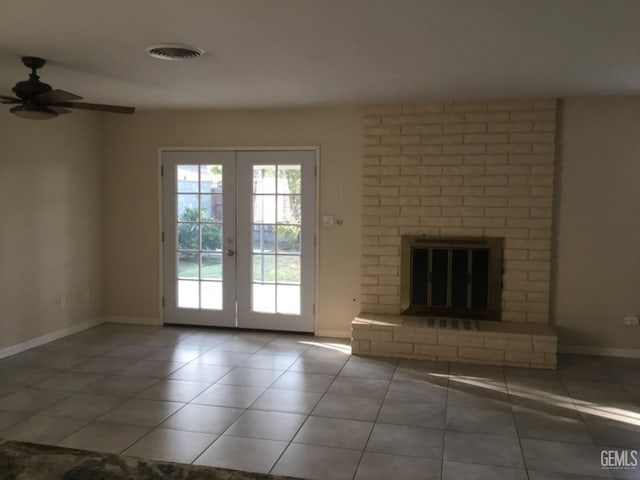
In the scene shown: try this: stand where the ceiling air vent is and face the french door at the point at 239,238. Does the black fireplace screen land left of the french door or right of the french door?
right

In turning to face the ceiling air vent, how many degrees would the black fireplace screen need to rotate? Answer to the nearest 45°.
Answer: approximately 45° to its right

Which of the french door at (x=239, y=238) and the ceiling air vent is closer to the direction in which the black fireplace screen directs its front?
the ceiling air vent

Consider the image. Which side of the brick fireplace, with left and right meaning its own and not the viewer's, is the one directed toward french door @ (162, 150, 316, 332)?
right

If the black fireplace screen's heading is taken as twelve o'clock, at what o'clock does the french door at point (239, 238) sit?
The french door is roughly at 3 o'clock from the black fireplace screen.

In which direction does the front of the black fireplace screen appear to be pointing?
toward the camera

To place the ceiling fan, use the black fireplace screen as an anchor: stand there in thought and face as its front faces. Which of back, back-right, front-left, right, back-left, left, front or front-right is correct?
front-right

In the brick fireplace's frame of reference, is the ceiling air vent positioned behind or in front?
in front

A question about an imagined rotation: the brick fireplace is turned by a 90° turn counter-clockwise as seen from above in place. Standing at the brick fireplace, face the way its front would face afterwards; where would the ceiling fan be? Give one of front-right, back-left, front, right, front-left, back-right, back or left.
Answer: back-right

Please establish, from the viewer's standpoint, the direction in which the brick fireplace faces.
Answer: facing the viewer
